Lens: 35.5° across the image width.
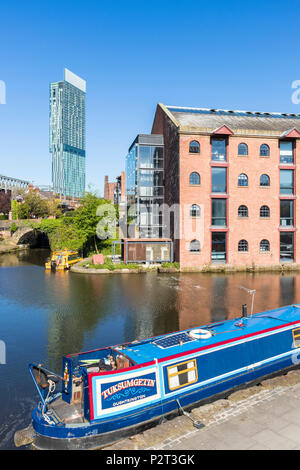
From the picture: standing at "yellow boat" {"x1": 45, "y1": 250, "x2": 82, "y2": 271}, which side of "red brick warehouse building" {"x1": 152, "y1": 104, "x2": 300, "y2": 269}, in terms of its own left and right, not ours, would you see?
right

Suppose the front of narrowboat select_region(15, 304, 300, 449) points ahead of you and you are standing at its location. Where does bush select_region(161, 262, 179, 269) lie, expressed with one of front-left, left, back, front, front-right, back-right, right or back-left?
front-left

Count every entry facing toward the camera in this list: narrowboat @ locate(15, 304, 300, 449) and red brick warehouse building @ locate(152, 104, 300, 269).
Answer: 1

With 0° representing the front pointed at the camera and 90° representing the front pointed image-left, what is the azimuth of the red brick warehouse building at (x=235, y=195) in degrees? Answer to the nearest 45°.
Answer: approximately 0°

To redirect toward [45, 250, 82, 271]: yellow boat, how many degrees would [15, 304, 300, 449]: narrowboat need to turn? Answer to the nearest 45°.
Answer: approximately 45° to its left

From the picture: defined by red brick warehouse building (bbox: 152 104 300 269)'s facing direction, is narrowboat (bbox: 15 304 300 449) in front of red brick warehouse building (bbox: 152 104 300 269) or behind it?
in front
